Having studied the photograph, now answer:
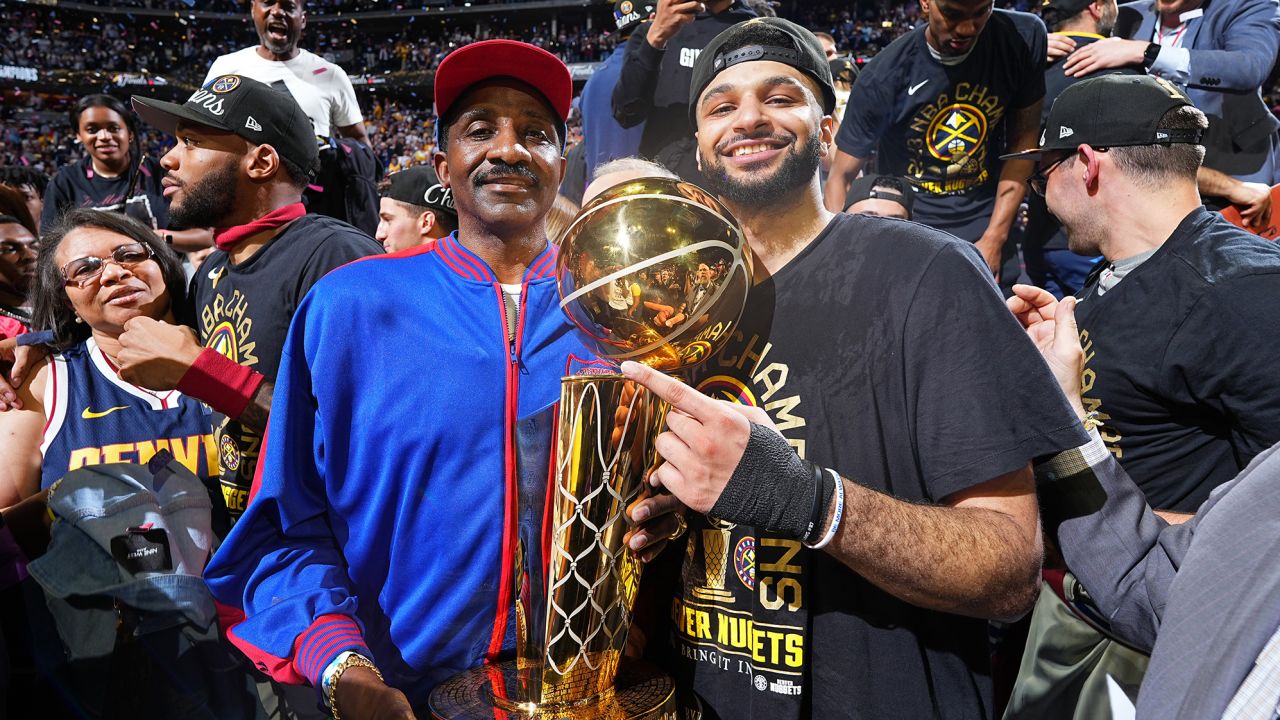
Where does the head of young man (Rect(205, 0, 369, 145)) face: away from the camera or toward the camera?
toward the camera

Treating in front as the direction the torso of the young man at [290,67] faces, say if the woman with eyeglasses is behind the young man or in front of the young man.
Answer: in front

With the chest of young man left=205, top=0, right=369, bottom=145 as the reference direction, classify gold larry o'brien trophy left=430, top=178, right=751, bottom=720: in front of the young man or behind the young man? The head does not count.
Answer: in front

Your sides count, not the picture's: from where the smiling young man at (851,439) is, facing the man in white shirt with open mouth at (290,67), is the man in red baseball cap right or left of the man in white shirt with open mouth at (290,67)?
left

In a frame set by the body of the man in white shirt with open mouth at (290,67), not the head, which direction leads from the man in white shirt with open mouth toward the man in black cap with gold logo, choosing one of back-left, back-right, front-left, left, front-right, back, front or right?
front

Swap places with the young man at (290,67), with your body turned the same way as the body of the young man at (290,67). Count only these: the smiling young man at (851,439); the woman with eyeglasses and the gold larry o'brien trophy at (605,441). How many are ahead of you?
3

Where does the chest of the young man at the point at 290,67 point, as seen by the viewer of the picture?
toward the camera

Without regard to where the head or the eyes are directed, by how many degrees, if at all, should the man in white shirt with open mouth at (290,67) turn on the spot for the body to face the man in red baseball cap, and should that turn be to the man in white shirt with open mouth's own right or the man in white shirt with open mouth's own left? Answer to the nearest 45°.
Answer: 0° — they already face them

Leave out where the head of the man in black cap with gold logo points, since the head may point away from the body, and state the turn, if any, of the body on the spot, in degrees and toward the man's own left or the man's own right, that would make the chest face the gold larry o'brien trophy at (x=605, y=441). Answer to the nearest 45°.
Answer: approximately 45° to the man's own left

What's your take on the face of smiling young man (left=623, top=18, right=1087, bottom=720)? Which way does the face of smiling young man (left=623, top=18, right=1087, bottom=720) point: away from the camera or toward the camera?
toward the camera
